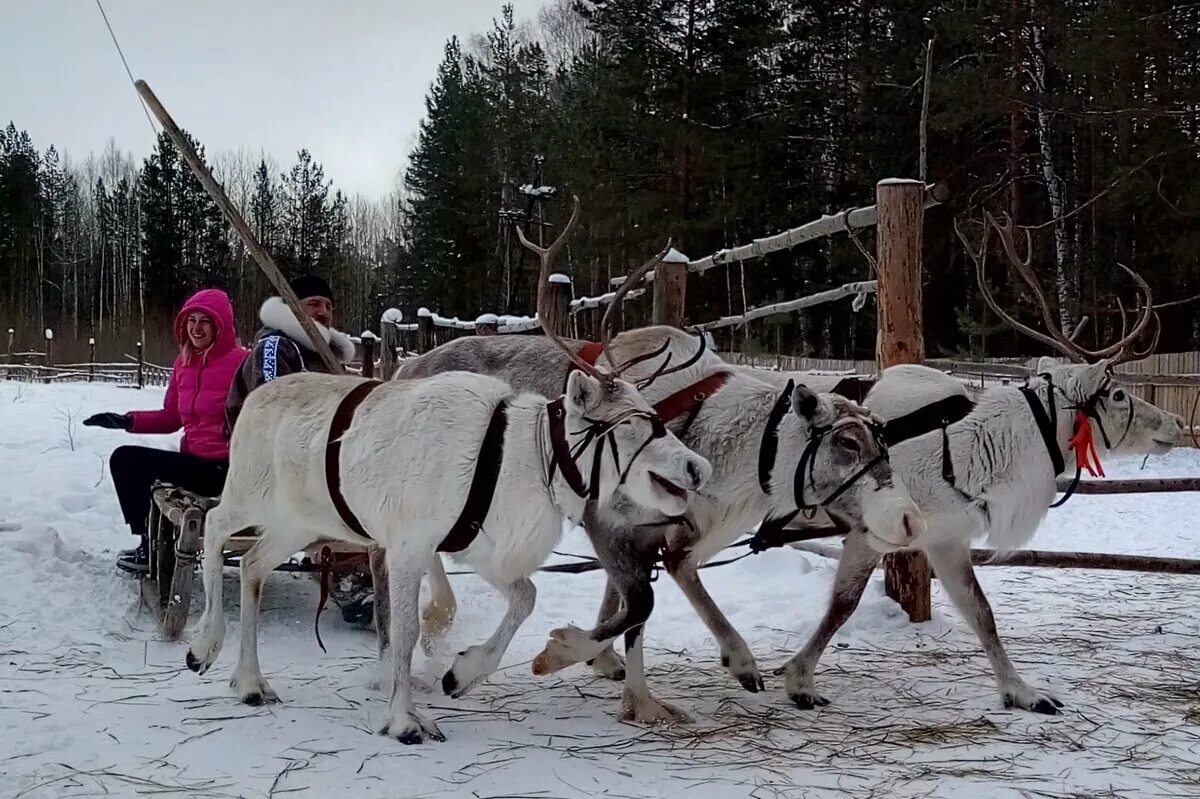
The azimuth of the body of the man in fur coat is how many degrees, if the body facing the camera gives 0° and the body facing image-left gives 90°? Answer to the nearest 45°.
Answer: approximately 315°

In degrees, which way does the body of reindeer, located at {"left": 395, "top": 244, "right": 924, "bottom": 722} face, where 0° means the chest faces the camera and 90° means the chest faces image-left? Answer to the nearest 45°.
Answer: approximately 270°

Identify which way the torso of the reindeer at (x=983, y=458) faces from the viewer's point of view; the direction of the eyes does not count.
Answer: to the viewer's right

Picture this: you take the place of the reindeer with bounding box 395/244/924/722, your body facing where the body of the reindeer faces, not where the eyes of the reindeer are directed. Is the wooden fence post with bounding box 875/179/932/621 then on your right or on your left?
on your left

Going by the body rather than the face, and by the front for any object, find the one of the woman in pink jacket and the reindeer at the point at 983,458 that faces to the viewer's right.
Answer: the reindeer

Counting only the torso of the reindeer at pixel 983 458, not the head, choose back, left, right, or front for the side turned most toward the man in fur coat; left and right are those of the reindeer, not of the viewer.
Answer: back

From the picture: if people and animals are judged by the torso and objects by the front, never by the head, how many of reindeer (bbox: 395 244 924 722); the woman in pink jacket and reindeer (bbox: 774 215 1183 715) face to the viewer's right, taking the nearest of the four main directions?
2

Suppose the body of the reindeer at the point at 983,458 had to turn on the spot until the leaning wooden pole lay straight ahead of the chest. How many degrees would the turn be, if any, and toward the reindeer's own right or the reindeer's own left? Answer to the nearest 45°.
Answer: approximately 180°

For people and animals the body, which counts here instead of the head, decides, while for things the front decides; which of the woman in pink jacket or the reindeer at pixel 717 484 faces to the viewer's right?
the reindeer

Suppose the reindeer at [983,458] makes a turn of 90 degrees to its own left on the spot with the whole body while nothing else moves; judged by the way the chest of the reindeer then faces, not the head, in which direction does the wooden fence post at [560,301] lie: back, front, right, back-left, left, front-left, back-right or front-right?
front-left

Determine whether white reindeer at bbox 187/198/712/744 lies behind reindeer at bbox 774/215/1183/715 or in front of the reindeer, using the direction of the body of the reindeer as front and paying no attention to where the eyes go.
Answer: behind
